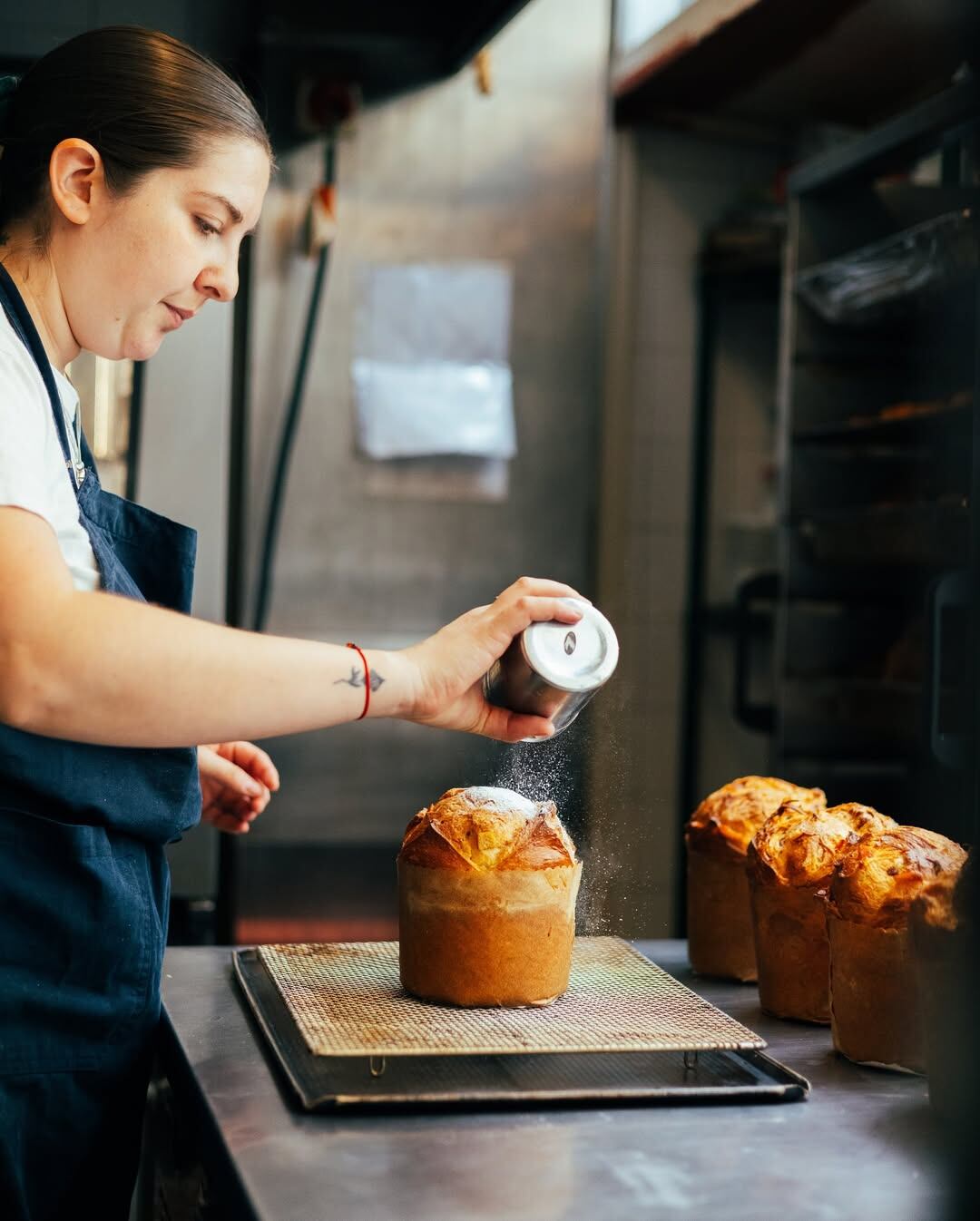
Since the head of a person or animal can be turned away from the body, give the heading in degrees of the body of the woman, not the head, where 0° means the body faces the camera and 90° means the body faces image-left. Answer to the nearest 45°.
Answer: approximately 270°

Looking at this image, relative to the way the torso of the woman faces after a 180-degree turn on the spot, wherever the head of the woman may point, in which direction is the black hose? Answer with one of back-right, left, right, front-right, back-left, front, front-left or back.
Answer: right

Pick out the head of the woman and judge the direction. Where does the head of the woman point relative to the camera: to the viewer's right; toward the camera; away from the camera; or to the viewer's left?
to the viewer's right
